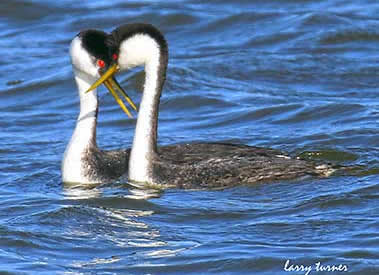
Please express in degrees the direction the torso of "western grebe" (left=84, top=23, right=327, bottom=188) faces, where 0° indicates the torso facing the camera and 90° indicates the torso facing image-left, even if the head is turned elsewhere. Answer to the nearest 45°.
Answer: approximately 90°

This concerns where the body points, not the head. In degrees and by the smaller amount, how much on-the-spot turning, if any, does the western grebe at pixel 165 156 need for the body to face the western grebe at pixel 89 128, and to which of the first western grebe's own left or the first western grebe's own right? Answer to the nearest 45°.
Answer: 0° — it already faces it
